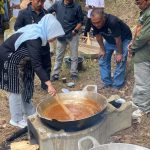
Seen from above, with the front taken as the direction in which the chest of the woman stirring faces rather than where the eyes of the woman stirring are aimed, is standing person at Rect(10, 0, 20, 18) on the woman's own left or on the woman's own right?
on the woman's own left

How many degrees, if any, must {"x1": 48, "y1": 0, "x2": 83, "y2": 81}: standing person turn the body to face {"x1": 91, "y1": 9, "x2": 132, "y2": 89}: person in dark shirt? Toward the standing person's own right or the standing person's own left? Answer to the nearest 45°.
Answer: approximately 45° to the standing person's own left

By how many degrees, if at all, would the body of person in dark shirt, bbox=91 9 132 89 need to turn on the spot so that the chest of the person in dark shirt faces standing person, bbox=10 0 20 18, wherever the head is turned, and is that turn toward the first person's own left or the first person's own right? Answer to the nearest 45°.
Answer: approximately 90° to the first person's own right

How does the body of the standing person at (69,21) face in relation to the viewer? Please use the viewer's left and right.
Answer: facing the viewer

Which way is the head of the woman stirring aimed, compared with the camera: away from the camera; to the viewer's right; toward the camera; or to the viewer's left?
to the viewer's right

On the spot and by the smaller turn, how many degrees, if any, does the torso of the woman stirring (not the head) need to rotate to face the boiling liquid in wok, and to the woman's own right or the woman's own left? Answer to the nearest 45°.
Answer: approximately 45° to the woman's own right

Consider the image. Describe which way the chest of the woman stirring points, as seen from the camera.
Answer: to the viewer's right

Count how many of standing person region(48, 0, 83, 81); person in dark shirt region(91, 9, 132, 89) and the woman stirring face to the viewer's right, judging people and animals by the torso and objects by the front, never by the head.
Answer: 1

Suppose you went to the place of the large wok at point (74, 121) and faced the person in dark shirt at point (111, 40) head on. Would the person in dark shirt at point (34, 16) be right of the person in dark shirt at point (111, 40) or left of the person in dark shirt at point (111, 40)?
left

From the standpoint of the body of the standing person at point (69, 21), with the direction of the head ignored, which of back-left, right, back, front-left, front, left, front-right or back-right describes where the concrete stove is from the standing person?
front
